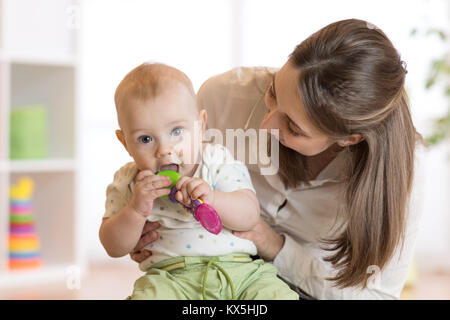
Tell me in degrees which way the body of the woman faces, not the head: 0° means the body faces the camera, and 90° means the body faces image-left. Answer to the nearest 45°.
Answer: approximately 45°

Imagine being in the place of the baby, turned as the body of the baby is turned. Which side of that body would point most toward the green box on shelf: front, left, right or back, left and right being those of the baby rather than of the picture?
back

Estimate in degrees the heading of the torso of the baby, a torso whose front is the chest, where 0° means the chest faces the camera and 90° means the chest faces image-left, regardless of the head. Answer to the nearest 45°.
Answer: approximately 0°

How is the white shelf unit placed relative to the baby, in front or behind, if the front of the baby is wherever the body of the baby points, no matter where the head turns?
behind

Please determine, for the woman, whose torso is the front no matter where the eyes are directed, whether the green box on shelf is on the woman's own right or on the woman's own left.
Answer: on the woman's own right

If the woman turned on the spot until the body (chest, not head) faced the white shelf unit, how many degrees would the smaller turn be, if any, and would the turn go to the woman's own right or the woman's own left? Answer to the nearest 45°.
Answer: approximately 90° to the woman's own right
